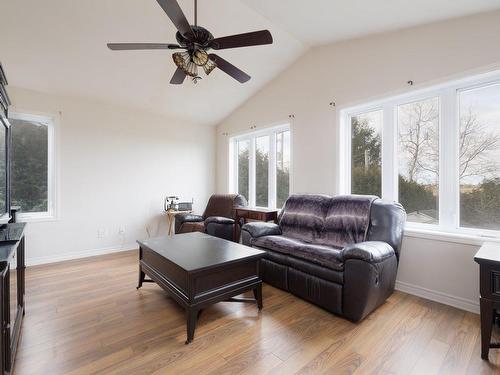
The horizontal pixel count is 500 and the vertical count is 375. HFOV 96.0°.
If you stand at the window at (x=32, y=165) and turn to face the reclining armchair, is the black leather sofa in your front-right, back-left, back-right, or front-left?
front-right

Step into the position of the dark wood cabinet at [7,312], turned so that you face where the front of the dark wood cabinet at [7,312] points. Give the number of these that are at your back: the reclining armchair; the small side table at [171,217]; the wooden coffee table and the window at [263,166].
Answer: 0

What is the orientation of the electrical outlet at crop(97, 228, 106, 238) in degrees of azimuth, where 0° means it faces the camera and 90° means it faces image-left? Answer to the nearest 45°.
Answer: approximately 0°

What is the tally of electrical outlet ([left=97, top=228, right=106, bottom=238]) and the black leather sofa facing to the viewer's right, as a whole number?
0

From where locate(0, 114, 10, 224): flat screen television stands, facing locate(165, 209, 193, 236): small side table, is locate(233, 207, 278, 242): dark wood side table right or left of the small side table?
right

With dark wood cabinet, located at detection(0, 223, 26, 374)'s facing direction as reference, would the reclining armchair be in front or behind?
in front

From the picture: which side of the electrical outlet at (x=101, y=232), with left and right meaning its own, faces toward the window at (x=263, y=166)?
left

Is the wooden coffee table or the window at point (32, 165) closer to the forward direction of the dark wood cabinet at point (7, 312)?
the wooden coffee table

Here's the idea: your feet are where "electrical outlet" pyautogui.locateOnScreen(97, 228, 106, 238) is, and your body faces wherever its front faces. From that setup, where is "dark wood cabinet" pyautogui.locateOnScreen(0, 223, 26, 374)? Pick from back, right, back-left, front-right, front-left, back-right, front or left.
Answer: front

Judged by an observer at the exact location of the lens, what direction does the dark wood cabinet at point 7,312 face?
facing to the right of the viewer

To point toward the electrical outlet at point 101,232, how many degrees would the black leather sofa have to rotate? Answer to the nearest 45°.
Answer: approximately 45° to its right

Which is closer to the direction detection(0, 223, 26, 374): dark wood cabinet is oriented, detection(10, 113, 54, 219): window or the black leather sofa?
the black leather sofa

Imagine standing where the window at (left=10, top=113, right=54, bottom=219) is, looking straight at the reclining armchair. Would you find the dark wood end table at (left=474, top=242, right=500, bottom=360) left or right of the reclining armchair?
right

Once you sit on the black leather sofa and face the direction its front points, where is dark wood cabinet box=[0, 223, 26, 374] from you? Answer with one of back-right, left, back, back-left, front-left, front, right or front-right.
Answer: front

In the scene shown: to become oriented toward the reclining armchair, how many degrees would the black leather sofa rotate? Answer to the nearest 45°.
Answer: approximately 90° to its right

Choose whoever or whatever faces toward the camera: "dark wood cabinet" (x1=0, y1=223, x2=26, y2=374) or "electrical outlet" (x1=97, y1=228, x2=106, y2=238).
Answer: the electrical outlet

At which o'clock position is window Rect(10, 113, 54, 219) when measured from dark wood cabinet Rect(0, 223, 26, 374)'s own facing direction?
The window is roughly at 9 o'clock from the dark wood cabinet.

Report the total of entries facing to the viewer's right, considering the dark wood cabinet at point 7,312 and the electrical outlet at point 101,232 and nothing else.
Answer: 1
